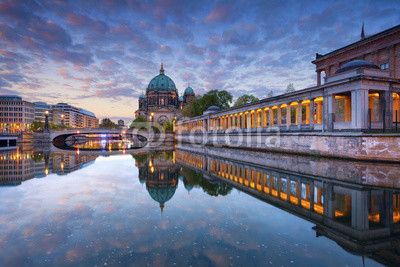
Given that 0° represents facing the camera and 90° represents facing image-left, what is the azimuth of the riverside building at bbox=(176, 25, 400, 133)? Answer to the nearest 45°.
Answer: approximately 45°
